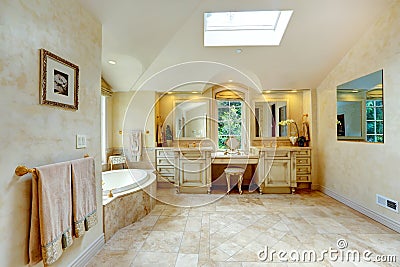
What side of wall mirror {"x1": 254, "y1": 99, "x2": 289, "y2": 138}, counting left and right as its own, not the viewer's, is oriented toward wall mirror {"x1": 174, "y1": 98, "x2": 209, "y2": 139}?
right

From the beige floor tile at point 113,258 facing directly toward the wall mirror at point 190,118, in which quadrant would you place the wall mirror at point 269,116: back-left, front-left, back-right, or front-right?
front-right

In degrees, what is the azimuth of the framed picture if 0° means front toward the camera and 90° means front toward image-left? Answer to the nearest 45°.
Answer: approximately 315°

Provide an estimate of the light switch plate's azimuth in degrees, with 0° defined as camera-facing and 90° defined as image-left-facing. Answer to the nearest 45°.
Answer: approximately 315°

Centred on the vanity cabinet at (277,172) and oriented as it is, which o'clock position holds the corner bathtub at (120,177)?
The corner bathtub is roughly at 2 o'clock from the vanity cabinet.

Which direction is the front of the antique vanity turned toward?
toward the camera

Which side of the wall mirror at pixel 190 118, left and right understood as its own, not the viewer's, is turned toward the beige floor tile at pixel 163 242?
front

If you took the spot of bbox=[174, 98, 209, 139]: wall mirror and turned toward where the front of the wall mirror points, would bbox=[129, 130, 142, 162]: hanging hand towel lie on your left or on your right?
on your right

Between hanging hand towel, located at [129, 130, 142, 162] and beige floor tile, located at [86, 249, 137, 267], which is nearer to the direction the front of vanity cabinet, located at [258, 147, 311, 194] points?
the beige floor tile

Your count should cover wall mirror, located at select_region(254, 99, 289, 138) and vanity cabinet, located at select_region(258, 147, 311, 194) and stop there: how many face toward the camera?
2

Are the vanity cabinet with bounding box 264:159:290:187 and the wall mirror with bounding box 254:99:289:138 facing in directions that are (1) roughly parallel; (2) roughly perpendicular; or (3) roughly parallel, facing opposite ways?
roughly parallel

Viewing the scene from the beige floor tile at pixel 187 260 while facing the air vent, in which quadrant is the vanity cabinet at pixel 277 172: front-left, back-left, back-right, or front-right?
front-left

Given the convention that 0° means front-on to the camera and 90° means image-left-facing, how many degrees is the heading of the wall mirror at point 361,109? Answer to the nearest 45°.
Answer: approximately 45°

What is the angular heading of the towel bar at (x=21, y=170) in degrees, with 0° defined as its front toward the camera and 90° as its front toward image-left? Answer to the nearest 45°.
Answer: approximately 315°

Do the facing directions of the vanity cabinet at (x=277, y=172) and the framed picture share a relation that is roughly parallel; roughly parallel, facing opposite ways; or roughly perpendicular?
roughly perpendicular

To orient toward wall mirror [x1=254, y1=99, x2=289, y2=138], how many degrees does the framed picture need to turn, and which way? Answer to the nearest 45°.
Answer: approximately 45° to its left

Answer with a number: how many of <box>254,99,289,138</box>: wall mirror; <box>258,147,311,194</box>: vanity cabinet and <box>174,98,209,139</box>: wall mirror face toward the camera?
3

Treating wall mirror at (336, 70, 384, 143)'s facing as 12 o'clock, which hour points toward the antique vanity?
The antique vanity is roughly at 2 o'clock from the wall mirror.

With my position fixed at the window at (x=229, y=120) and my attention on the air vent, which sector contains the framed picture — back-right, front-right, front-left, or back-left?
front-right

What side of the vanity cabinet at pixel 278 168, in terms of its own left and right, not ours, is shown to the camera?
front
